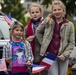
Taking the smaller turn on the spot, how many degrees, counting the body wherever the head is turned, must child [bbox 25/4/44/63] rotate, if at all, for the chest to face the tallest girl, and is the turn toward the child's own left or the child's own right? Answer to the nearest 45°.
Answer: approximately 45° to the child's own left

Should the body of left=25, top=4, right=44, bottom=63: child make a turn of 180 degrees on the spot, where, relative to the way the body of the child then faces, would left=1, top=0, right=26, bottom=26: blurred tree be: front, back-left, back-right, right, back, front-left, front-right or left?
front

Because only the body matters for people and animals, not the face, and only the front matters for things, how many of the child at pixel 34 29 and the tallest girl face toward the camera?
2

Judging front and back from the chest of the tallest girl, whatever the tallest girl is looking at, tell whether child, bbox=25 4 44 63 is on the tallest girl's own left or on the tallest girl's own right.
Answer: on the tallest girl's own right

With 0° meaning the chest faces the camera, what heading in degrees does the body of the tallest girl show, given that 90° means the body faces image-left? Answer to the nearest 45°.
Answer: approximately 0°

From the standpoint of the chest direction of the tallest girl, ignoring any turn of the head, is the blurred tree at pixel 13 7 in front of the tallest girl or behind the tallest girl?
behind
